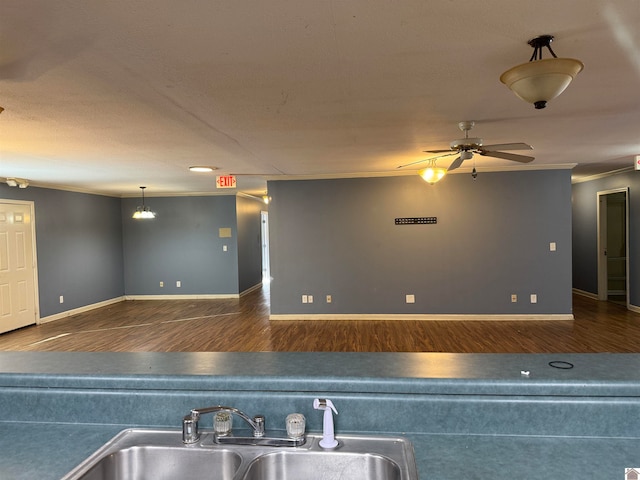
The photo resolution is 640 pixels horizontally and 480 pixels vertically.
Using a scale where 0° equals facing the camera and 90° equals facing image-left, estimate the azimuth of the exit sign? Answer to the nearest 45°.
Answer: approximately 0°

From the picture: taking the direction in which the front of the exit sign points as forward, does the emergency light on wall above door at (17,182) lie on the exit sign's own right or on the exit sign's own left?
on the exit sign's own right

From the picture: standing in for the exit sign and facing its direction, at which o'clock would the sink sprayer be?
The sink sprayer is roughly at 12 o'clock from the exit sign.

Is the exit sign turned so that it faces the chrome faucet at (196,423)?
yes

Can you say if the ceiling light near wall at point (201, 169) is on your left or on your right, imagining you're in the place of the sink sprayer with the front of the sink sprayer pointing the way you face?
on your right

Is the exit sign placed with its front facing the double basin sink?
yes

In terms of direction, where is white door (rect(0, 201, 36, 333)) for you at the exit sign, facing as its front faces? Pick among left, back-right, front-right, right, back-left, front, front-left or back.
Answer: right

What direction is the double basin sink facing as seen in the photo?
toward the camera
